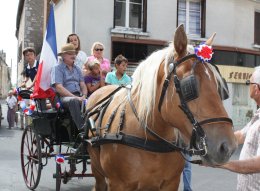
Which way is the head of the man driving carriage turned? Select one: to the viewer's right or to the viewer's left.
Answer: to the viewer's right

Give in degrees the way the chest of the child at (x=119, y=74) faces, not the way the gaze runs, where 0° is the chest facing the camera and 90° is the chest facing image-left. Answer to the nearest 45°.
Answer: approximately 315°

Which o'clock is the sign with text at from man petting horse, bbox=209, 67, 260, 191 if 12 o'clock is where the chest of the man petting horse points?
The sign with text is roughly at 3 o'clock from the man petting horse.

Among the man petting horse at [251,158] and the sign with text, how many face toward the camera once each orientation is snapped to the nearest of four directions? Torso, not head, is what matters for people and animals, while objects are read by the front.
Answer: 1

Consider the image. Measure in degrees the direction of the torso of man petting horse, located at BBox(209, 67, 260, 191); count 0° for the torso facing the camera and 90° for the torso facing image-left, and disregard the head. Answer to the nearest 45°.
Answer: approximately 90°

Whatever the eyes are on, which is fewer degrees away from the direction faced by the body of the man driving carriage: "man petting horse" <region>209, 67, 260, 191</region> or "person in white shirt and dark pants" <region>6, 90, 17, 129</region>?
the man petting horse

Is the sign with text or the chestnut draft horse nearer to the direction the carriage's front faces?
the chestnut draft horse
